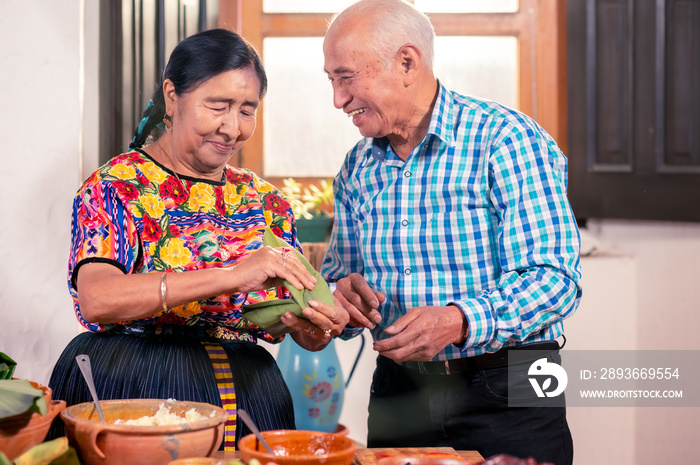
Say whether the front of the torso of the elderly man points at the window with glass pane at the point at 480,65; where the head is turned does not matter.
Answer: no

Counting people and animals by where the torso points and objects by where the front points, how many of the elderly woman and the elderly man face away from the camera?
0

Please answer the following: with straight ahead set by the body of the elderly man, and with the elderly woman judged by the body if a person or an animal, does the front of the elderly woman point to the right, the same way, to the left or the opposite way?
to the left

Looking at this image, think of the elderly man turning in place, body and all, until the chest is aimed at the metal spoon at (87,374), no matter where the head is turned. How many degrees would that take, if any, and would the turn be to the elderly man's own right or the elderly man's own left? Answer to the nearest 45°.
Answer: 0° — they already face it

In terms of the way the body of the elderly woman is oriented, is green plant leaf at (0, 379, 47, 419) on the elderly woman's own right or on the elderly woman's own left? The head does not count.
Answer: on the elderly woman's own right

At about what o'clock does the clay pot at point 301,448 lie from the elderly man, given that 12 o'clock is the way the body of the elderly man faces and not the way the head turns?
The clay pot is roughly at 11 o'clock from the elderly man.

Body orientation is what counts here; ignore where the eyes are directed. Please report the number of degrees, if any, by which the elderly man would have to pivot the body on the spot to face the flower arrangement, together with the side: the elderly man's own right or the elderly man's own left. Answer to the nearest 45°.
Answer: approximately 135° to the elderly man's own right

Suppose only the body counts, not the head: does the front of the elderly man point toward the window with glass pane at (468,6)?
no

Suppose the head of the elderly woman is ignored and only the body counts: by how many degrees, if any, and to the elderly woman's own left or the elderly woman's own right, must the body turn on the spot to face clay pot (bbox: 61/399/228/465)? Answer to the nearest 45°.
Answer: approximately 45° to the elderly woman's own right

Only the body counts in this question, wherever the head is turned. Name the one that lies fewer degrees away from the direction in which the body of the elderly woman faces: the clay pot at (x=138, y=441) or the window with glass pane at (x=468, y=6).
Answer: the clay pot

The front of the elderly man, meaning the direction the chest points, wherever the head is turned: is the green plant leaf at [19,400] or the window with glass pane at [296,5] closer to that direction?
the green plant leaf

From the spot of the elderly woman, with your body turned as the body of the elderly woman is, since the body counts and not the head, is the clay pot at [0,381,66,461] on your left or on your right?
on your right

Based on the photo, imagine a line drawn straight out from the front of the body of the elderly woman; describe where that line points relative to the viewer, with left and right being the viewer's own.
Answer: facing the viewer and to the right of the viewer

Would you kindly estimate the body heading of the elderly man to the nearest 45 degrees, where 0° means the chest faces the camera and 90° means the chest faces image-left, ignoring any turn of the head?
approximately 45°

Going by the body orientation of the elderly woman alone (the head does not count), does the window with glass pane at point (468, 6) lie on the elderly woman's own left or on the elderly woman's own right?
on the elderly woman's own left

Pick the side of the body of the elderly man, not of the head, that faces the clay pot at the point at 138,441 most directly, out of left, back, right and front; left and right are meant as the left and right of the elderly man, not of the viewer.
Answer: front

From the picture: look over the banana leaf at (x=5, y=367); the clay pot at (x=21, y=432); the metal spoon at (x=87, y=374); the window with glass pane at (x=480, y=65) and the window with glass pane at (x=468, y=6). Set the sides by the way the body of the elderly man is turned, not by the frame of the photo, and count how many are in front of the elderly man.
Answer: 3

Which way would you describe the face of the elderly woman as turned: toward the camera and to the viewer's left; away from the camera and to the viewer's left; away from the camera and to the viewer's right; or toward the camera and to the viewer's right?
toward the camera and to the viewer's right

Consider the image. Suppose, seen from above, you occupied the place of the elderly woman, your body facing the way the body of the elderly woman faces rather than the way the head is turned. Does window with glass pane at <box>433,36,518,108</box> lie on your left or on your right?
on your left
